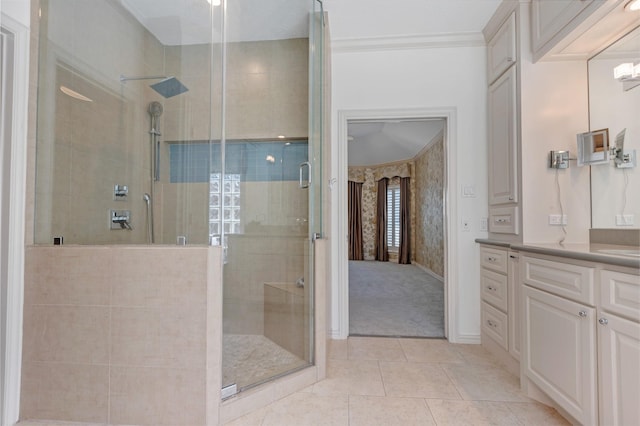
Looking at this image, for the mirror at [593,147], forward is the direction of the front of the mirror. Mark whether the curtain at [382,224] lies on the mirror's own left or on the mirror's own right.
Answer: on the mirror's own right

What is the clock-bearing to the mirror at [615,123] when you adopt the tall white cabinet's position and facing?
The mirror is roughly at 8 o'clock from the tall white cabinet.

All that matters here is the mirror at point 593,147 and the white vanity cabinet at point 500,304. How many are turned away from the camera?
0

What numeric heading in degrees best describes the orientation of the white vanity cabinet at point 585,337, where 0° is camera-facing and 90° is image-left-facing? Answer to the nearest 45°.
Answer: approximately 45°

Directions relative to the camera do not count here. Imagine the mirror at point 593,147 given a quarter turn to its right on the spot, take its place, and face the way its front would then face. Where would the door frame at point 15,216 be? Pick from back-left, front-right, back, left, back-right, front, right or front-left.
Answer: left

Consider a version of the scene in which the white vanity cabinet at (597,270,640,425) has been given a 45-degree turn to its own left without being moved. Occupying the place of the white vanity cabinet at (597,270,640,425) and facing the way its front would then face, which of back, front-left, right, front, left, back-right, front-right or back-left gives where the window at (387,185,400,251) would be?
back-right

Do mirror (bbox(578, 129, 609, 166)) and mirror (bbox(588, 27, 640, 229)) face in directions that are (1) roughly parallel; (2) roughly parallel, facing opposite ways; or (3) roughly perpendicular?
roughly parallel

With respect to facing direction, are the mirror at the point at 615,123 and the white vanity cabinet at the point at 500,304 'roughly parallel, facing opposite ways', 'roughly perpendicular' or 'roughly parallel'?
roughly parallel

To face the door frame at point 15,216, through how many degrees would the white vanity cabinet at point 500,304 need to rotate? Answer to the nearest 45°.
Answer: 0° — it already faces it

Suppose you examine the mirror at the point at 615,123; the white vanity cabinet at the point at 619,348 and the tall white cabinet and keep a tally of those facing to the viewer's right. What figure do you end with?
0

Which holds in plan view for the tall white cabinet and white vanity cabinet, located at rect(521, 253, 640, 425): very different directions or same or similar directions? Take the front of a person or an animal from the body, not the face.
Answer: same or similar directions

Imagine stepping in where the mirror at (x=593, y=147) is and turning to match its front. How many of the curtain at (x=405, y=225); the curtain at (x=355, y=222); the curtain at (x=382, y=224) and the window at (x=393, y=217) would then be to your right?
4

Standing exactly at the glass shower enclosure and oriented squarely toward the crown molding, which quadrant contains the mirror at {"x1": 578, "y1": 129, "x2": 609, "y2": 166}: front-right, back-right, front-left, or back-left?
front-right

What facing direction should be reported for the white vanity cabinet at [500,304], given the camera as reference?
facing the viewer and to the left of the viewer

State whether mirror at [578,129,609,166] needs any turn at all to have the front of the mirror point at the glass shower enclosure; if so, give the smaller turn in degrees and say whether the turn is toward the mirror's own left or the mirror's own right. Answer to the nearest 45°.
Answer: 0° — it already faces it
